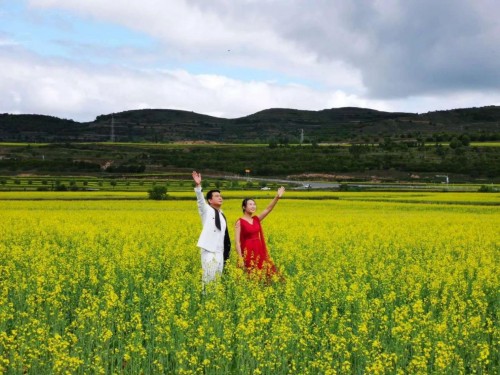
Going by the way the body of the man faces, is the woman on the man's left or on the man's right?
on the man's left

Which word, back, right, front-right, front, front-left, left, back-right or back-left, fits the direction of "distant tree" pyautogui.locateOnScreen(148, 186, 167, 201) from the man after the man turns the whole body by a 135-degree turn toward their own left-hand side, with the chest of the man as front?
front

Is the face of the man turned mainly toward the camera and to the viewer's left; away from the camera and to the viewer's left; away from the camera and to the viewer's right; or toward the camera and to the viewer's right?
toward the camera and to the viewer's right

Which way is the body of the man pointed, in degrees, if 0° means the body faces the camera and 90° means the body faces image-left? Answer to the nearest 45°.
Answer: approximately 315°
